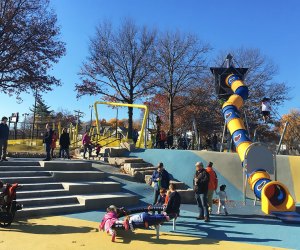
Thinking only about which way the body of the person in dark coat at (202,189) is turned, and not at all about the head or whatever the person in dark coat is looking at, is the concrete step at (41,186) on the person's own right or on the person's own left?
on the person's own right

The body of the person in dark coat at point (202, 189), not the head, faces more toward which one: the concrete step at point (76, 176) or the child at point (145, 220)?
the child

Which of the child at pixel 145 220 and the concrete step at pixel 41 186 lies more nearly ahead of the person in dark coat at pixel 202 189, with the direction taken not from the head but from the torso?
the child

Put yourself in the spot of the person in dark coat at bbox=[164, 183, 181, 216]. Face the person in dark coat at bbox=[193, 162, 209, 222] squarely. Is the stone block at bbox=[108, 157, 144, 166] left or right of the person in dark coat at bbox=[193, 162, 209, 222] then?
left

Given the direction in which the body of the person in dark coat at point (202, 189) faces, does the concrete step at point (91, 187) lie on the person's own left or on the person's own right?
on the person's own right

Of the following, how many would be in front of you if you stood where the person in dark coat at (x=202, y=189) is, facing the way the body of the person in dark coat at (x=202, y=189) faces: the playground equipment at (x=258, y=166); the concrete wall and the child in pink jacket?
1

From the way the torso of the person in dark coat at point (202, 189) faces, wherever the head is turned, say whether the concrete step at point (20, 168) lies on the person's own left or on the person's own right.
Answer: on the person's own right

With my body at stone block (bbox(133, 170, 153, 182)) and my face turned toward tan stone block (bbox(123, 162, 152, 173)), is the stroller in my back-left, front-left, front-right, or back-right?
back-left

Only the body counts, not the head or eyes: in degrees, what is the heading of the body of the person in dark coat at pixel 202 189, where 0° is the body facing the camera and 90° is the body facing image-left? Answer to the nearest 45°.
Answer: approximately 45°
